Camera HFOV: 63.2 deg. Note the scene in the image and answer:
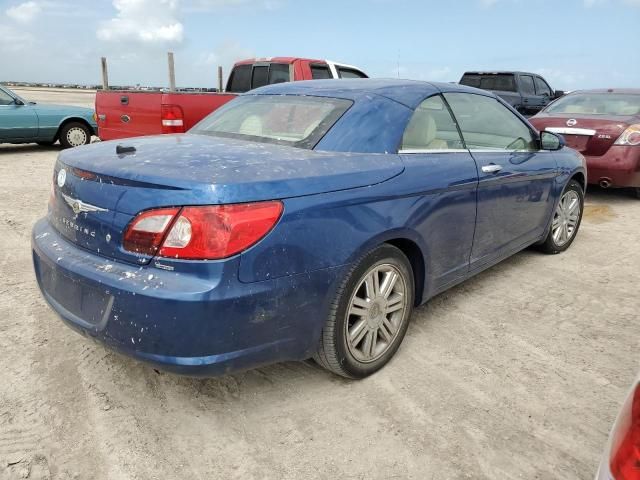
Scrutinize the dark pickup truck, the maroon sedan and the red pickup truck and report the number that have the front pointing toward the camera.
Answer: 0

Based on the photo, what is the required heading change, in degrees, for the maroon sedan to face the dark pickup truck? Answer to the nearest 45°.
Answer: approximately 45° to its left

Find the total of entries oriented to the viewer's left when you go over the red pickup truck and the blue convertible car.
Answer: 0

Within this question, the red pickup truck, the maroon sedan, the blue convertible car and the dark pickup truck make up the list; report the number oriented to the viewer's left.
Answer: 0

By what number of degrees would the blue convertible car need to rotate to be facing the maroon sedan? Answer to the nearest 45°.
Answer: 0° — it already faces it

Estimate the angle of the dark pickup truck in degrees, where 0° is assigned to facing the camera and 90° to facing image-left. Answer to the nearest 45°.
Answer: approximately 225°

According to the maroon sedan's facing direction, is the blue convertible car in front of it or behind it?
behind

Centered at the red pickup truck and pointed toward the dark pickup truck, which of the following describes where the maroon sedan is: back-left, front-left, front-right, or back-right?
front-right

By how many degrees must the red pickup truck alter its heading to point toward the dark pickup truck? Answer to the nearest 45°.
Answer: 0° — it already faces it

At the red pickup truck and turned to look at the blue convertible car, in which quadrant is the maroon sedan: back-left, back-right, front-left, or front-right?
front-left

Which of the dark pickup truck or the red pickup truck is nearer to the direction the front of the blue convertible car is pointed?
the dark pickup truck

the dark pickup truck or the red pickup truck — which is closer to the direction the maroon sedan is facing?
the dark pickup truck

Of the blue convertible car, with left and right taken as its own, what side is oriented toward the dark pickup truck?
front

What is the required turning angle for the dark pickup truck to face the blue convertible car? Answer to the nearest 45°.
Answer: approximately 135° to its right

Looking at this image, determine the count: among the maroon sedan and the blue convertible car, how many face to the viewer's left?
0

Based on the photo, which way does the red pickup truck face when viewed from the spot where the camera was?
facing away from the viewer and to the right of the viewer

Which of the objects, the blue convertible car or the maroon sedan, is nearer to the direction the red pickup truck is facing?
the maroon sedan

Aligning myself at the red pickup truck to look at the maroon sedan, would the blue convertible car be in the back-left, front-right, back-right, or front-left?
front-right

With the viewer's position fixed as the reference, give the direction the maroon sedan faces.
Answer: facing away from the viewer and to the right of the viewer

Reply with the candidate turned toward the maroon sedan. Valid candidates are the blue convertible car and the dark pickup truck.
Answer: the blue convertible car
